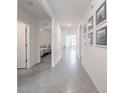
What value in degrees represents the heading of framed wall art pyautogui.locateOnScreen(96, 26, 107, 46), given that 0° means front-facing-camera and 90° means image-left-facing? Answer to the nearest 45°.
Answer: approximately 45°
